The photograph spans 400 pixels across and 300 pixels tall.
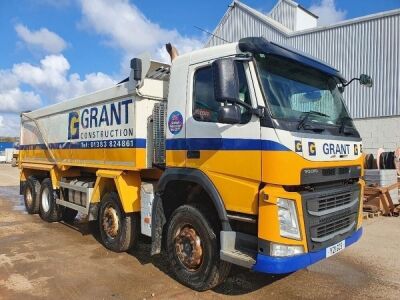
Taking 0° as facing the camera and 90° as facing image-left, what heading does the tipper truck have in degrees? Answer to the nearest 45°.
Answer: approximately 315°
